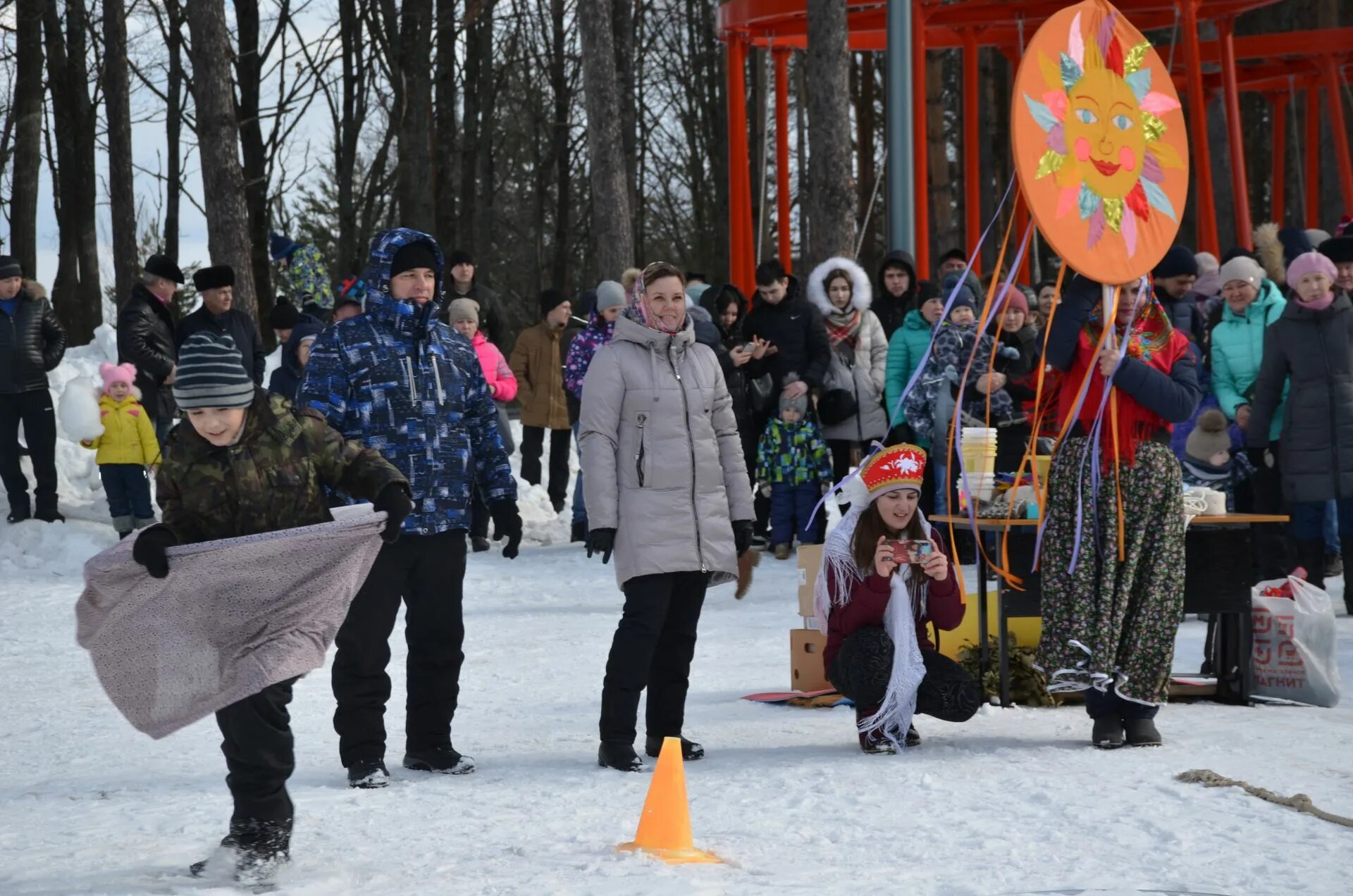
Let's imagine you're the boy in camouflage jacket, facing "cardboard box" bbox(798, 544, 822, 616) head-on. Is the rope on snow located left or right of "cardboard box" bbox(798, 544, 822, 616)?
right

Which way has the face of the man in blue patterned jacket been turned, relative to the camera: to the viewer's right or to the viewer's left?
to the viewer's right

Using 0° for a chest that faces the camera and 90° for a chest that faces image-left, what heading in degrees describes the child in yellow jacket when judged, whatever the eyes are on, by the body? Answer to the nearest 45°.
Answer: approximately 0°

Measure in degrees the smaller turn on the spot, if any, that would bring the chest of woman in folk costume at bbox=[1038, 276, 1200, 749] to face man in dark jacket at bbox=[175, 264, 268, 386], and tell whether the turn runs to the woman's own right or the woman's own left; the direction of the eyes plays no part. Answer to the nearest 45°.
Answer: approximately 135° to the woman's own right

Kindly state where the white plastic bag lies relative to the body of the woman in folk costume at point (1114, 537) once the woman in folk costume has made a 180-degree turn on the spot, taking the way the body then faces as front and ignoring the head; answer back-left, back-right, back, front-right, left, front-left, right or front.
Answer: front-right

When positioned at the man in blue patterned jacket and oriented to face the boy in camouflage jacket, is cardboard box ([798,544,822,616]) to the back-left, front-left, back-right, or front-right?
back-left

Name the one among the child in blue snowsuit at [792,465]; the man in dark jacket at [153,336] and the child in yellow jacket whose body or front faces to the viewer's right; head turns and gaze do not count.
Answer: the man in dark jacket

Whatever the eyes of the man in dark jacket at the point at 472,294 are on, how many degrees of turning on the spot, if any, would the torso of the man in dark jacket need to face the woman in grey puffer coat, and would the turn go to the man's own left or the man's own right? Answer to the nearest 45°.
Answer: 0° — they already face them

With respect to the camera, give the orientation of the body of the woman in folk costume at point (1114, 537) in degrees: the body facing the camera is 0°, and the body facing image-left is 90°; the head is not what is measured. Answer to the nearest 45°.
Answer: approximately 0°

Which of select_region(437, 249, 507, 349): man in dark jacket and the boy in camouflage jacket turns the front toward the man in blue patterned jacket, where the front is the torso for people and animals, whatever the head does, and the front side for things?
the man in dark jacket

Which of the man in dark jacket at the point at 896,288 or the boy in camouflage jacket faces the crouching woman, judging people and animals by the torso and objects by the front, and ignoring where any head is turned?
the man in dark jacket

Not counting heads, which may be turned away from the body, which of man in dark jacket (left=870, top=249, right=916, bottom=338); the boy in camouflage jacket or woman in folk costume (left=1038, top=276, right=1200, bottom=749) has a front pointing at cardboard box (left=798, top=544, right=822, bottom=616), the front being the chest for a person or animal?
the man in dark jacket
